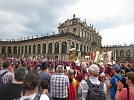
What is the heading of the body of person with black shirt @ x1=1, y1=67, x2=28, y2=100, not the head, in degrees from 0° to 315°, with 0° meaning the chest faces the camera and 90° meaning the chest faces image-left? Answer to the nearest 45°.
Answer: approximately 225°

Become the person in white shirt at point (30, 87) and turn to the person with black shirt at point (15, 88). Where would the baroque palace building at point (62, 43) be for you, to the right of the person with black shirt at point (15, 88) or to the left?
right

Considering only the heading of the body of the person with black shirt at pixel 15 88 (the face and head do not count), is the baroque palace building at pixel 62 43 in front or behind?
in front

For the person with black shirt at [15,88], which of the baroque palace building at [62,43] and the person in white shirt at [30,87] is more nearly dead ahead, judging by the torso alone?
the baroque palace building

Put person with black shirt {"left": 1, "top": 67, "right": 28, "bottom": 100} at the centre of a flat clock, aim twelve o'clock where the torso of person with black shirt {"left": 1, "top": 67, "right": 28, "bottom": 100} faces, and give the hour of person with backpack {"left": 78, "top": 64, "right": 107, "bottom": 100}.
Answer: person with backpack {"left": 78, "top": 64, "right": 107, "bottom": 100} is roughly at 2 o'clock from person with black shirt {"left": 1, "top": 67, "right": 28, "bottom": 100}.

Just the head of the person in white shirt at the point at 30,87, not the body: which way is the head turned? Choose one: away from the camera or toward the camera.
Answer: away from the camera

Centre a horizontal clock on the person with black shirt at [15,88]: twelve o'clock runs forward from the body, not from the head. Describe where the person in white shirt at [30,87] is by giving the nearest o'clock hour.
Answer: The person in white shirt is roughly at 4 o'clock from the person with black shirt.
